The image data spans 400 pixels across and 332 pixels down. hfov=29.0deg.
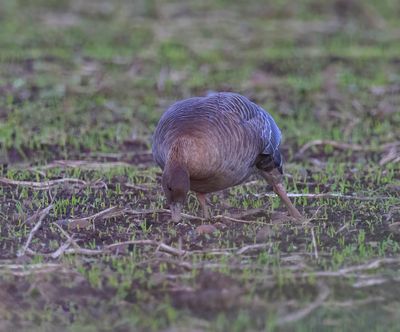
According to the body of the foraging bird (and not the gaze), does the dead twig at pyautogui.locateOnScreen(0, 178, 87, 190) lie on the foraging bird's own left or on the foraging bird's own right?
on the foraging bird's own right

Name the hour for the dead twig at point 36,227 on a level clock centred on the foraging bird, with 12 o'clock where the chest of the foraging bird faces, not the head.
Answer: The dead twig is roughly at 1 o'clock from the foraging bird.

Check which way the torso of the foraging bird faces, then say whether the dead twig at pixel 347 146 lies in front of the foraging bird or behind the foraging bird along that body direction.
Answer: behind

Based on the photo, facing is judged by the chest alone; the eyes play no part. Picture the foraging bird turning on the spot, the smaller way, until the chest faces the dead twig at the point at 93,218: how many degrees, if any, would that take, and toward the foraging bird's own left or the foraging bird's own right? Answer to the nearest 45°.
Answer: approximately 45° to the foraging bird's own right

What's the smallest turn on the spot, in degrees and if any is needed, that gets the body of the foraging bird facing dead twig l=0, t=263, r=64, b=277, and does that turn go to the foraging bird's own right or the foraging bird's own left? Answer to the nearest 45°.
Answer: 0° — it already faces it

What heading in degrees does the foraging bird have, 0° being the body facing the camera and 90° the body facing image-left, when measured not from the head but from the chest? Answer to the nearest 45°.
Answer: approximately 45°
